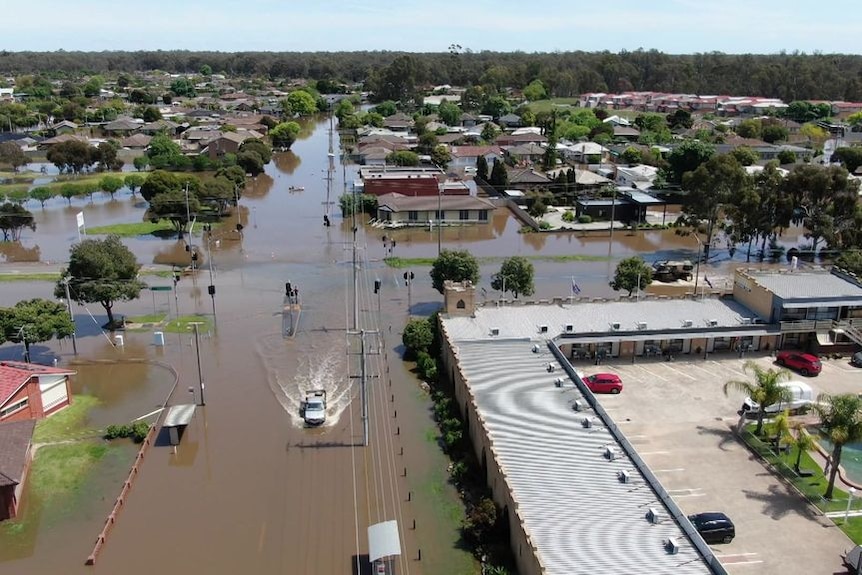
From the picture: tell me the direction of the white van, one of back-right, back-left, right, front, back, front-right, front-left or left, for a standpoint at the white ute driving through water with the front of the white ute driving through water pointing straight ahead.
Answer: left

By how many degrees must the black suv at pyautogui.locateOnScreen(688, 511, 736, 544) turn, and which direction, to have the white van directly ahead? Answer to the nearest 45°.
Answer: approximately 90° to its right

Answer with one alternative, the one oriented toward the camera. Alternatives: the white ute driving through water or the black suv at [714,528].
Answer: the white ute driving through water

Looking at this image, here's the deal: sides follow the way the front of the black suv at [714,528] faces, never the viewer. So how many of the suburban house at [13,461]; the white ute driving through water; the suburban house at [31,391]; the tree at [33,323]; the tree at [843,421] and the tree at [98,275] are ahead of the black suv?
5

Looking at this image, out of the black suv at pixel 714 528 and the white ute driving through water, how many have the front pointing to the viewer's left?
1

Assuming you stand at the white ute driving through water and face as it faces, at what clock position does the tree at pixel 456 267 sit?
The tree is roughly at 7 o'clock from the white ute driving through water.

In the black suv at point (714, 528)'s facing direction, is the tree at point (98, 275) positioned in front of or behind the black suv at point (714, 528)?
in front

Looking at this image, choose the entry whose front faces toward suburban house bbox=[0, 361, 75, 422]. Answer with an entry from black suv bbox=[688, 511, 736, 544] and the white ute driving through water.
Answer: the black suv

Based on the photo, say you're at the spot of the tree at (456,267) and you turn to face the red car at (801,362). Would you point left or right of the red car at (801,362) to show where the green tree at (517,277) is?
left

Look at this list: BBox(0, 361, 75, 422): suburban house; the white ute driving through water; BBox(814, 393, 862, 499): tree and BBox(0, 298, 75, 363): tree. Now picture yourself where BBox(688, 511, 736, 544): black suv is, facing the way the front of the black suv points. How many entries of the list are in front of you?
3

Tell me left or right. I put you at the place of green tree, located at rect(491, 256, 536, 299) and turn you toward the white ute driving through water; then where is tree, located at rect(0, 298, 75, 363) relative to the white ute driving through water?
right

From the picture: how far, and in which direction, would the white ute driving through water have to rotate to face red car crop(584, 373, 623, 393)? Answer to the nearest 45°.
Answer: approximately 90° to its left

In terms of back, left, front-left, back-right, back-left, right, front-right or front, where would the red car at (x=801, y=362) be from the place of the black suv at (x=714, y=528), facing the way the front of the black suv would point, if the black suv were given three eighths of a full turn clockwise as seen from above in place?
front-left

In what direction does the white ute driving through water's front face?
toward the camera

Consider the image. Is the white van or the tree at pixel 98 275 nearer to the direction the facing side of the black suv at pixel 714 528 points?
the tree

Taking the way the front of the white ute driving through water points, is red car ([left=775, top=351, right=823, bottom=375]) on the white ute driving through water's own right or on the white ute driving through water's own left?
on the white ute driving through water's own left

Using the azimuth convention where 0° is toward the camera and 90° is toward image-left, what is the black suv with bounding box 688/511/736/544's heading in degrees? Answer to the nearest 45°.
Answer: approximately 90°

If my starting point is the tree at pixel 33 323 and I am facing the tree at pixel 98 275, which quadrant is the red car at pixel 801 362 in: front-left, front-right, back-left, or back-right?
front-right

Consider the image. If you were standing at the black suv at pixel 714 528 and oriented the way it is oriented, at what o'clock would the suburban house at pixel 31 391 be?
The suburban house is roughly at 12 o'clock from the black suv.
